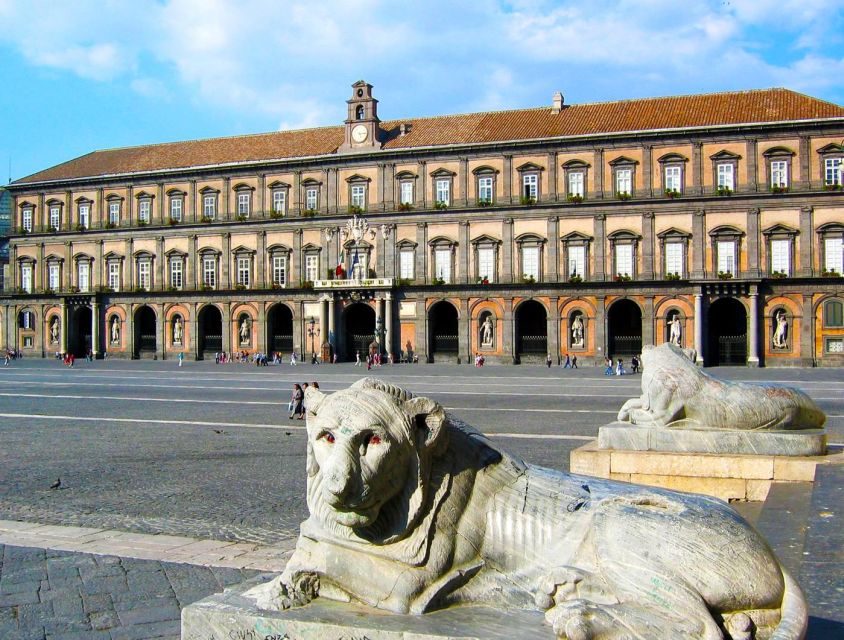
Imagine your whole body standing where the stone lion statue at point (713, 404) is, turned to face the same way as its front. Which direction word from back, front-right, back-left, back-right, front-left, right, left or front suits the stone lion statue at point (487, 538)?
left

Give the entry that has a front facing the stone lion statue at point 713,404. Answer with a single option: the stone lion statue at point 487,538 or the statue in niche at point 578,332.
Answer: the statue in niche

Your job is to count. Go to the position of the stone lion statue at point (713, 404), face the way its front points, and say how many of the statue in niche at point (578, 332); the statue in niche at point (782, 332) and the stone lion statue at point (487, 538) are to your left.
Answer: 1

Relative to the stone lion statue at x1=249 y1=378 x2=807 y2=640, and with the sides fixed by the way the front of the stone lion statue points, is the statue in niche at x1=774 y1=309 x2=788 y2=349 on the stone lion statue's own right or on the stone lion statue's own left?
on the stone lion statue's own right

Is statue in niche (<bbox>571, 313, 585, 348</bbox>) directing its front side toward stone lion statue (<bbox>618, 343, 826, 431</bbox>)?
yes

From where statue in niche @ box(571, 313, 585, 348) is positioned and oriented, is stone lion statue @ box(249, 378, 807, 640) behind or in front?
in front

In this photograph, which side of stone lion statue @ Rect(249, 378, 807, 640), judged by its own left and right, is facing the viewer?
left

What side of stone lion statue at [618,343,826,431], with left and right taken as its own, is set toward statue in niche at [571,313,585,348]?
right

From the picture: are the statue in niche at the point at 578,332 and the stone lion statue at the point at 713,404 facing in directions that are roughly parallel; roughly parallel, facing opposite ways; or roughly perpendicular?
roughly perpendicular

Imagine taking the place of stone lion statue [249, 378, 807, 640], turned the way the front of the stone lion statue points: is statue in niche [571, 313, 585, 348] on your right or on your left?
on your right

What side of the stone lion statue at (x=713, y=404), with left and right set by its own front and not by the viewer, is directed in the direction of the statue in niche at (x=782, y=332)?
right

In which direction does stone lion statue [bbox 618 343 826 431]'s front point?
to the viewer's left

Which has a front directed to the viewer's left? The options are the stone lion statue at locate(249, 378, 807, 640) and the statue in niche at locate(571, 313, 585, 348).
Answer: the stone lion statue
